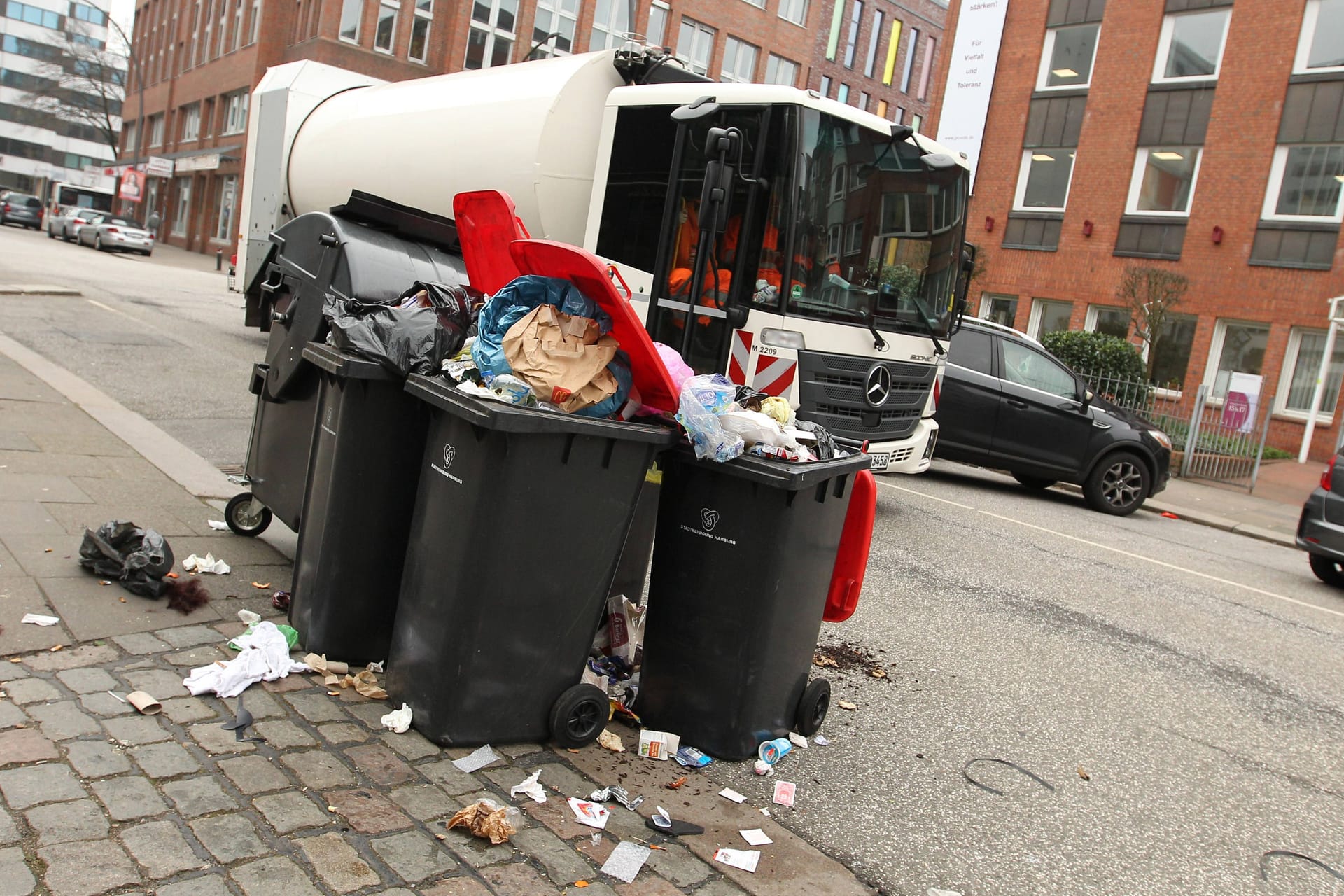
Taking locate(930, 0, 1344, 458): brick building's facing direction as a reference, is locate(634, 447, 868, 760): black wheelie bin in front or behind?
in front

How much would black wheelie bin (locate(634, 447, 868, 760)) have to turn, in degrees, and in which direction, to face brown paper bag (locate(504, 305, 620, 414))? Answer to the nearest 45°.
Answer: approximately 45° to its right

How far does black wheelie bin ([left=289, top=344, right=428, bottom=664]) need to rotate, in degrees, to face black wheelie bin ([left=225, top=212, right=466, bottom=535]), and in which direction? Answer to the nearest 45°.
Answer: approximately 135° to its right

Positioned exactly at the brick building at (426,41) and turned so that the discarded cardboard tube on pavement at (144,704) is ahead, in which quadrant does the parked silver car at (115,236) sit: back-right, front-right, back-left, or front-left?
back-right

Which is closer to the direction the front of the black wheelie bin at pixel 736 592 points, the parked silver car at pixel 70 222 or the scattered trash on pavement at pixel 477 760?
the scattered trash on pavement

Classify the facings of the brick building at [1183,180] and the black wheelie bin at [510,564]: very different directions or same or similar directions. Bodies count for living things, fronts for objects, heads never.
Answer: same or similar directions

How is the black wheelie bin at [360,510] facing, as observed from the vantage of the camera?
facing the viewer and to the left of the viewer

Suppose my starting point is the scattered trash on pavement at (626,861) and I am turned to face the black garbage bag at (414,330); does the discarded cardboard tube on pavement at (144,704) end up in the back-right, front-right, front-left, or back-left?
front-left
